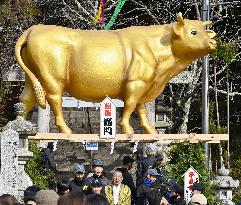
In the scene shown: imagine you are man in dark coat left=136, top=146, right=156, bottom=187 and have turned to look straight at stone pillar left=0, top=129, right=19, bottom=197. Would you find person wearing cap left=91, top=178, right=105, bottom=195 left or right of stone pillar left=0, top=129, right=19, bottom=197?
left

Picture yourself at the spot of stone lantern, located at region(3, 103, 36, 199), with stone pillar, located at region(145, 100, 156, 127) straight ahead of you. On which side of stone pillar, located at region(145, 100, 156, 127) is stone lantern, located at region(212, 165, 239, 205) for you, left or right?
right

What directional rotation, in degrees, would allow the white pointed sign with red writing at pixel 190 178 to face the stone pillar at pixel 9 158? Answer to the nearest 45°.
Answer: approximately 45° to its right

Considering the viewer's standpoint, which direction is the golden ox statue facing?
facing to the right of the viewer
